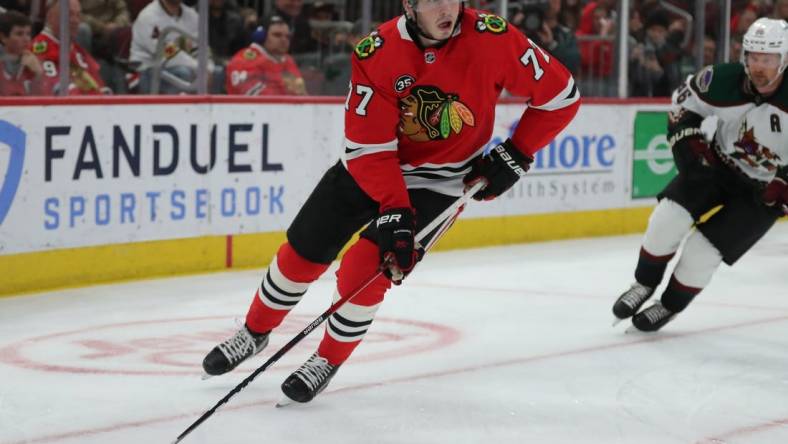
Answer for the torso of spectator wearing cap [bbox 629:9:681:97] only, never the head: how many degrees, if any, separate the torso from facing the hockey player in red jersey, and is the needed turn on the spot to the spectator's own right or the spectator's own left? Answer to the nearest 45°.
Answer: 0° — they already face them

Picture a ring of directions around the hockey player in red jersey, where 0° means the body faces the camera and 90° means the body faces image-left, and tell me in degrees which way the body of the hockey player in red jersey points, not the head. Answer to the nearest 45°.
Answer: approximately 0°

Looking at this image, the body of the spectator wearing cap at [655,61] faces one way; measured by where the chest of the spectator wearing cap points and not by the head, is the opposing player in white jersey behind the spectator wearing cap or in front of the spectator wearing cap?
in front

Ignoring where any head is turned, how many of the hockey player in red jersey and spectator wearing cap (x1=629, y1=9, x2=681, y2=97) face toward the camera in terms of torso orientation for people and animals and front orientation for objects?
2

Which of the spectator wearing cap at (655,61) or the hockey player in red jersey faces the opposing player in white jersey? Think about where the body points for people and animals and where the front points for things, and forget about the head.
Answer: the spectator wearing cap

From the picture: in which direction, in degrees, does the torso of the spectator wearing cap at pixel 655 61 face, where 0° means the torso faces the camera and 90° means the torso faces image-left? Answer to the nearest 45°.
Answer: approximately 0°

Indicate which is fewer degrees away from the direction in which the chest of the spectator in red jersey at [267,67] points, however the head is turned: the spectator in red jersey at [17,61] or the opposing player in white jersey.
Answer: the opposing player in white jersey

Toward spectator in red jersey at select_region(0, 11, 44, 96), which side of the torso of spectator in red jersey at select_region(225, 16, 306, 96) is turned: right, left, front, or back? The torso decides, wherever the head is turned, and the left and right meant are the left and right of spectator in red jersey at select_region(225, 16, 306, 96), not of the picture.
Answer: right

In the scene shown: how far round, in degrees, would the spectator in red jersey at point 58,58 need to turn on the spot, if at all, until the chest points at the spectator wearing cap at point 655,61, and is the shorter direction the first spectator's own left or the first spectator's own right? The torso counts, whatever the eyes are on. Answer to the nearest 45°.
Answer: approximately 90° to the first spectator's own left

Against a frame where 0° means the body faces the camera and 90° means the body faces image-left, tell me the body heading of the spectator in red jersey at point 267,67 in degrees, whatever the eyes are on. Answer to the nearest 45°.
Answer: approximately 315°

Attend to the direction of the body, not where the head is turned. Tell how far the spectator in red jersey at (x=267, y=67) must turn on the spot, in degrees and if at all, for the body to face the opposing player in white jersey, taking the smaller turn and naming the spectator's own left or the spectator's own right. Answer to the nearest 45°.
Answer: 0° — they already face them

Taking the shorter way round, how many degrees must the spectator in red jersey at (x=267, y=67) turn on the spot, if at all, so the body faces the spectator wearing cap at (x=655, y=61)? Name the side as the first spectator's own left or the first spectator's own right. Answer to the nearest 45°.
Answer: approximately 90° to the first spectator's own left
